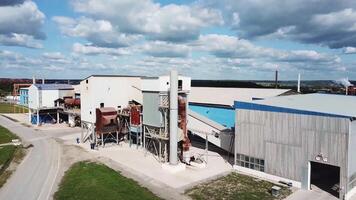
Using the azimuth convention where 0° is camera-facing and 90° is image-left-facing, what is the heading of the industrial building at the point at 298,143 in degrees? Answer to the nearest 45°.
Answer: approximately 45°

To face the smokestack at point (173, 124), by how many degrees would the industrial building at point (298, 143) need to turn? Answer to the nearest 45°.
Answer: approximately 45° to its right
